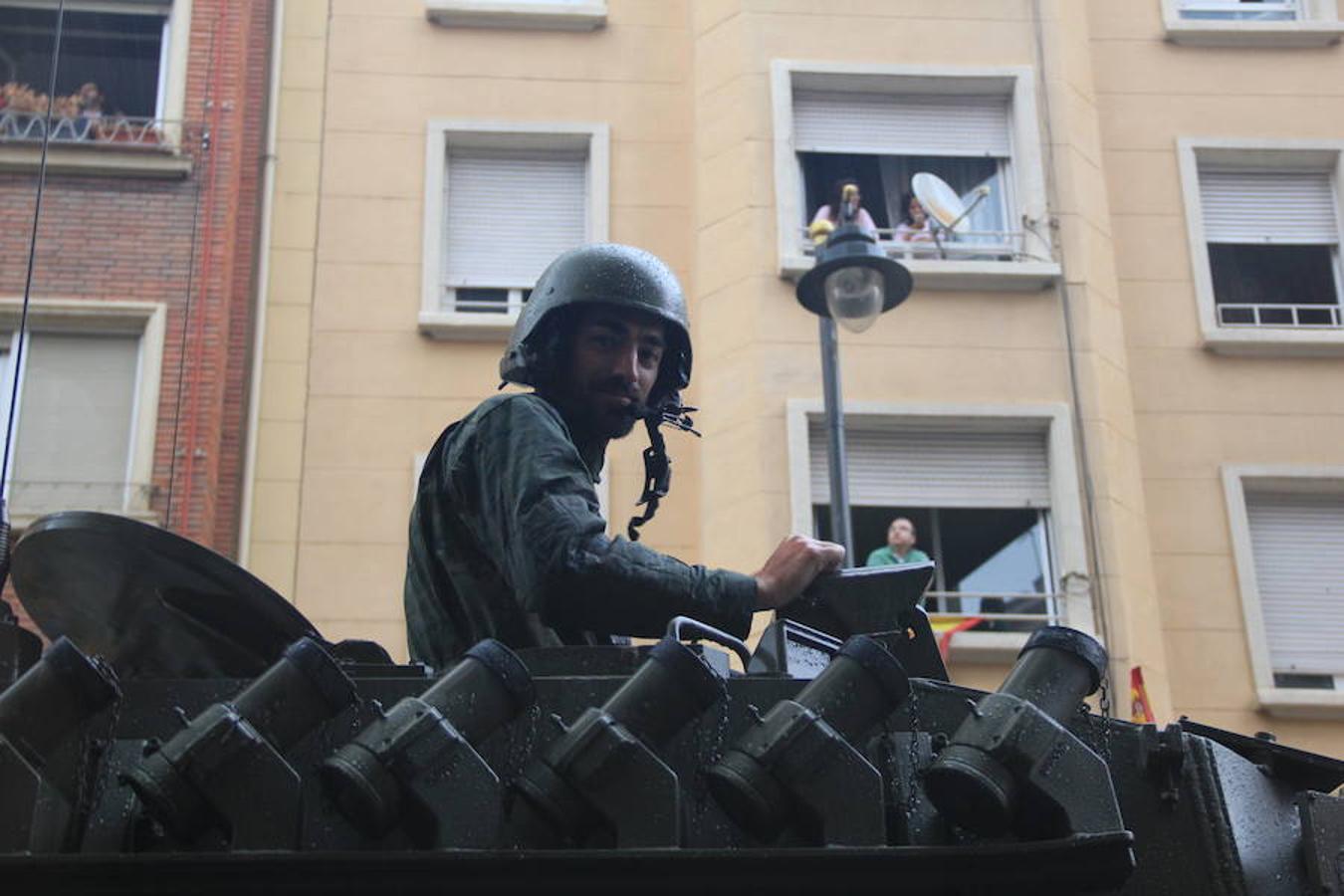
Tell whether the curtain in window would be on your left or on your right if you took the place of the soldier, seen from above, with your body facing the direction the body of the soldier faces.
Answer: on your left

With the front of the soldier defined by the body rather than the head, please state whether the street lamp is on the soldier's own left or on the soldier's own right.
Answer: on the soldier's own left

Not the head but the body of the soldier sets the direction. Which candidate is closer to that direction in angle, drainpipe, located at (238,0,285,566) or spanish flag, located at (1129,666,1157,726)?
the spanish flag

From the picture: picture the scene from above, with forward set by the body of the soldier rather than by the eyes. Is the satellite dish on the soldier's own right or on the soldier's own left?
on the soldier's own left

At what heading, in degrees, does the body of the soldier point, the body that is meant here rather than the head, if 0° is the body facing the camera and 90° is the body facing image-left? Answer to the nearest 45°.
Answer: approximately 270°
